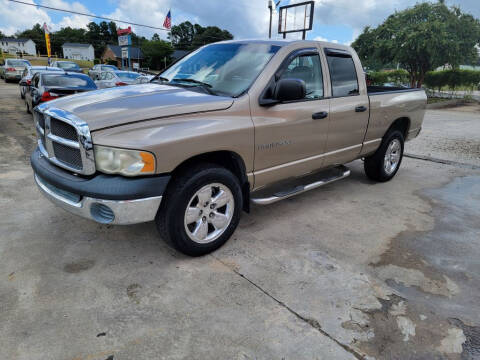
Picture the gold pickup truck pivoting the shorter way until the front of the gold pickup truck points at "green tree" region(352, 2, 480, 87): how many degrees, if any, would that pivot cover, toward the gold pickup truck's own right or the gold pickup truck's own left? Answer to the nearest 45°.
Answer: approximately 180°

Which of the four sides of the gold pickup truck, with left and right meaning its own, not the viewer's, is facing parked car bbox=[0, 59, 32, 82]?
right

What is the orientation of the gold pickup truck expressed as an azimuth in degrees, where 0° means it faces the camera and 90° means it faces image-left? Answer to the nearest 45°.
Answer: approximately 45°

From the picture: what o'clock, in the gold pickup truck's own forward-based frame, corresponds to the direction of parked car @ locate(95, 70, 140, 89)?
The parked car is roughly at 4 o'clock from the gold pickup truck.

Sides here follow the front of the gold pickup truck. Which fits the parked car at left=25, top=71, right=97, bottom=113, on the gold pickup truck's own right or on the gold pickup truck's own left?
on the gold pickup truck's own right

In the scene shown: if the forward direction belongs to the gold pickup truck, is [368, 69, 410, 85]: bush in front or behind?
behind

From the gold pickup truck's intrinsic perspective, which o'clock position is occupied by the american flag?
The american flag is roughly at 4 o'clock from the gold pickup truck.
